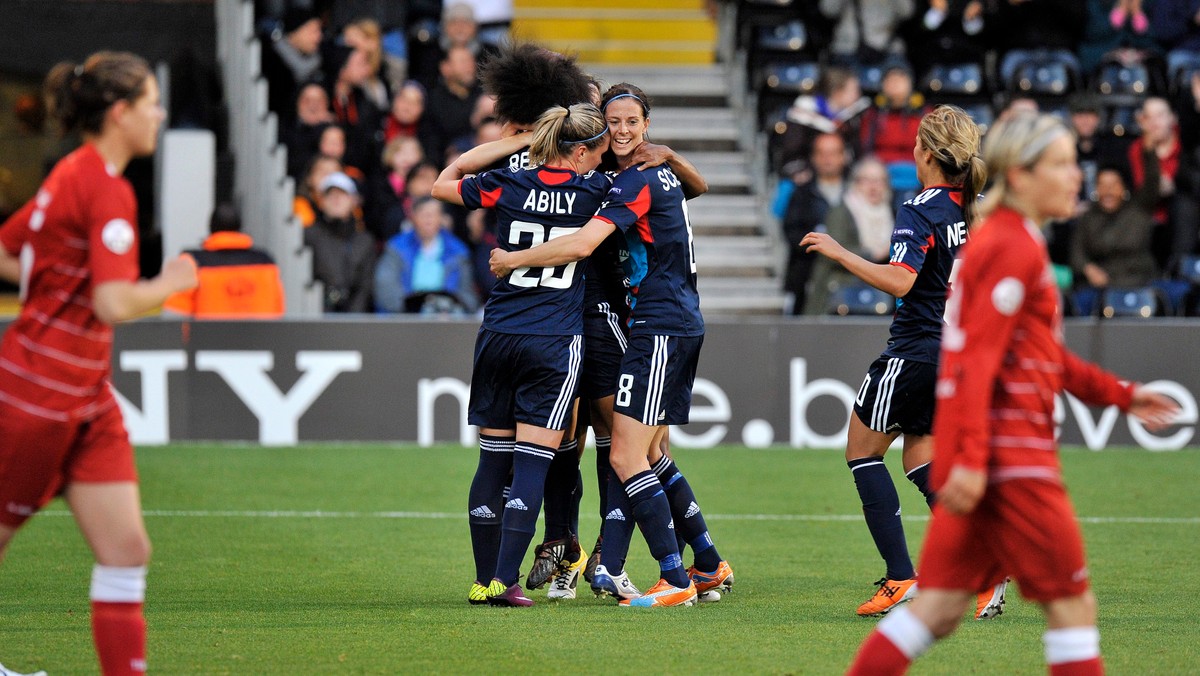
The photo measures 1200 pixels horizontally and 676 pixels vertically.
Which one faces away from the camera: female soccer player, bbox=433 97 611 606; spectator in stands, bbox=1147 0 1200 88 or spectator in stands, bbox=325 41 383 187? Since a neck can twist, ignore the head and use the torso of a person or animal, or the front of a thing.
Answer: the female soccer player

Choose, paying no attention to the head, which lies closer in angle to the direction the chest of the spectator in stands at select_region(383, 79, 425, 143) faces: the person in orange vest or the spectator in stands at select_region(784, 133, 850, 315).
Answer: the person in orange vest

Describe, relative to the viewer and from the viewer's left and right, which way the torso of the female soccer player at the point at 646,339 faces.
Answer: facing to the left of the viewer

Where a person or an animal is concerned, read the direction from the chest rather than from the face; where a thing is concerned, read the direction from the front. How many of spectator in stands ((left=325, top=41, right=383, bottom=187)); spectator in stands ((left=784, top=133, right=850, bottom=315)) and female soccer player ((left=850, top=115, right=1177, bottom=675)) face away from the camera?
0

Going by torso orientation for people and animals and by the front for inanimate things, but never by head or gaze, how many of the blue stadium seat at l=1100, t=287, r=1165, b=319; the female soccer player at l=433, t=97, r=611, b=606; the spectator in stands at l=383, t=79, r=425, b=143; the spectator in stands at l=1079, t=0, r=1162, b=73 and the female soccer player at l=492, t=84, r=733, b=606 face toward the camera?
3

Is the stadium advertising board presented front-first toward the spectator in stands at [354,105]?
no

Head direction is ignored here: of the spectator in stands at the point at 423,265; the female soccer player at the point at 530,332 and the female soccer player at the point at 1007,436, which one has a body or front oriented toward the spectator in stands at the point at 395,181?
the female soccer player at the point at 530,332

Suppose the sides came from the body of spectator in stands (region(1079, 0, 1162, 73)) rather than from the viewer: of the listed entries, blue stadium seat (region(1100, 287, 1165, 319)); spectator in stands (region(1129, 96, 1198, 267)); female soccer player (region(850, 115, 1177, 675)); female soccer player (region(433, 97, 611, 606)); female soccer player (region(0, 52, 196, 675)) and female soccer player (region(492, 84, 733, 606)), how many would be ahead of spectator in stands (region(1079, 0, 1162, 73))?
6

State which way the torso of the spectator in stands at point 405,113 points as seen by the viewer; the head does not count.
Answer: toward the camera

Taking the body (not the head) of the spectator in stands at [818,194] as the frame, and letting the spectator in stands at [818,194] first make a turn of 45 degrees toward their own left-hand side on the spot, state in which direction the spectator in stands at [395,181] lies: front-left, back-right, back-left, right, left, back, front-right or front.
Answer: back-right

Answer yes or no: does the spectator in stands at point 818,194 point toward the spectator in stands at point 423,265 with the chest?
no

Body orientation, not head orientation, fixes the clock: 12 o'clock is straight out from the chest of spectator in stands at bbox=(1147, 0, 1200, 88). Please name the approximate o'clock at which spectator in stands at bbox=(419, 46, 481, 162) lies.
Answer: spectator in stands at bbox=(419, 46, 481, 162) is roughly at 2 o'clock from spectator in stands at bbox=(1147, 0, 1200, 88).

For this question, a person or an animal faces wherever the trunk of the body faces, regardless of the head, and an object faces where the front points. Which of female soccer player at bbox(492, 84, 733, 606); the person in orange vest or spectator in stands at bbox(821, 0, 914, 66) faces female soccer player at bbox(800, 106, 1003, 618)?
the spectator in stands

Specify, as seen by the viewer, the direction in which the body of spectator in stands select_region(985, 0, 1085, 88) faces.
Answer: toward the camera

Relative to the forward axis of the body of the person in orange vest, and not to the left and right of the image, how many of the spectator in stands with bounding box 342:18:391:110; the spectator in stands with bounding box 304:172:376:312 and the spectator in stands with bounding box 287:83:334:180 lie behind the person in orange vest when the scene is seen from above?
0

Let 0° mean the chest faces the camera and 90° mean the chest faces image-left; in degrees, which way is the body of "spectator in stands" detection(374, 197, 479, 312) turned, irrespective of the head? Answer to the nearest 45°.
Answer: approximately 0°

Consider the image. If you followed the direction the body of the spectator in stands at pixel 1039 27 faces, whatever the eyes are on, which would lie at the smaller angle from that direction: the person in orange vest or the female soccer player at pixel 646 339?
the female soccer player

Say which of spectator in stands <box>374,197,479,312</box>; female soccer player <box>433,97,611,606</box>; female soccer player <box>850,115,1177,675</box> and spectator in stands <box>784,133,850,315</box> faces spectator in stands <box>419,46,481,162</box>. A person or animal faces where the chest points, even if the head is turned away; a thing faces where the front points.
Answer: female soccer player <box>433,97,611,606</box>

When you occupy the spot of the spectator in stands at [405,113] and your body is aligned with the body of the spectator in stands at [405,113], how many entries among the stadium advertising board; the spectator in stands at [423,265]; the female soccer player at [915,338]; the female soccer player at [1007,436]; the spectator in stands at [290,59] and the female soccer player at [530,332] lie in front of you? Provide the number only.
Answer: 5

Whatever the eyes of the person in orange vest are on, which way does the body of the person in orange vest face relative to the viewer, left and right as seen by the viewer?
facing away from the viewer

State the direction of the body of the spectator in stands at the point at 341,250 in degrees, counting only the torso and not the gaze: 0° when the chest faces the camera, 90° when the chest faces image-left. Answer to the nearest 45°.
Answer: approximately 0°
